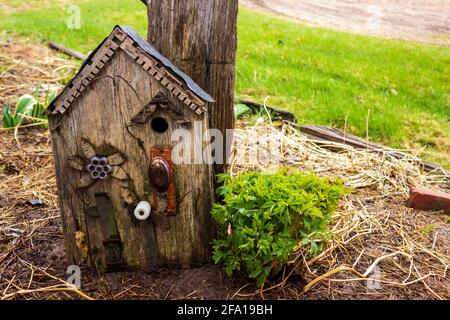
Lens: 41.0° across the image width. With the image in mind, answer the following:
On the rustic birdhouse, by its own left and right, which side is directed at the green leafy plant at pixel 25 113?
back

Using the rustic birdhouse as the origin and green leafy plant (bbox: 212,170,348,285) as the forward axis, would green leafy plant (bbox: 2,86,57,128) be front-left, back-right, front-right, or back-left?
back-left

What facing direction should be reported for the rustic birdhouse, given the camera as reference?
facing the viewer

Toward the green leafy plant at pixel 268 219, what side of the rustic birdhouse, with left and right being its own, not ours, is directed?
left
